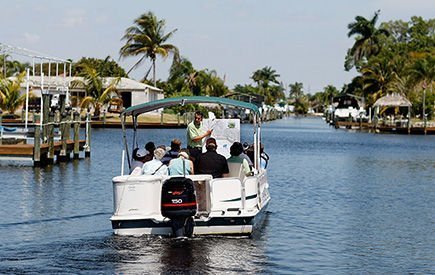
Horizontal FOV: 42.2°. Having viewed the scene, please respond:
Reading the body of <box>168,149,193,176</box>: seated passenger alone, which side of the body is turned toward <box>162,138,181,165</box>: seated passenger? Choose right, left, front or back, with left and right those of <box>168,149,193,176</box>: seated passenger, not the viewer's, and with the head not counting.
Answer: front

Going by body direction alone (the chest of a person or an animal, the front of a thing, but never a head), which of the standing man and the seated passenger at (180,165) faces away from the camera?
the seated passenger

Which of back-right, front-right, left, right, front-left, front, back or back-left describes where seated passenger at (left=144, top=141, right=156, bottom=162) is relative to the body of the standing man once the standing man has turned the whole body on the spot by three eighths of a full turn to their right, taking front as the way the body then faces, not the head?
front-left

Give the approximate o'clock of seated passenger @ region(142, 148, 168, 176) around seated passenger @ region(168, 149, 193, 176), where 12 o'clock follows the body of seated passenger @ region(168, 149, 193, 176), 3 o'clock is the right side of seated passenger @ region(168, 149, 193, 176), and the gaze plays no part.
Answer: seated passenger @ region(142, 148, 168, 176) is roughly at 9 o'clock from seated passenger @ region(168, 149, 193, 176).

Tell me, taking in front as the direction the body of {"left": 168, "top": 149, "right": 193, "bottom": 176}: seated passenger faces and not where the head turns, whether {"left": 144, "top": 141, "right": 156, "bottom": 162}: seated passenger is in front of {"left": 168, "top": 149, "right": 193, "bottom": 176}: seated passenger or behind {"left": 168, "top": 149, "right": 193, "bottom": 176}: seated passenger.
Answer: in front

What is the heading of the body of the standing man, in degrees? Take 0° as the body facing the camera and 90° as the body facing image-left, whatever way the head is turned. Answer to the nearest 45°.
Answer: approximately 315°

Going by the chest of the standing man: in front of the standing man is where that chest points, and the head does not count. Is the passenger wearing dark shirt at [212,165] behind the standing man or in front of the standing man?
in front

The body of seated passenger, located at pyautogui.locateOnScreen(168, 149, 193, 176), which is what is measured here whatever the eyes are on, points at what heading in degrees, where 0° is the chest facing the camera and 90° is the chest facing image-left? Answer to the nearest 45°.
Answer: approximately 180°

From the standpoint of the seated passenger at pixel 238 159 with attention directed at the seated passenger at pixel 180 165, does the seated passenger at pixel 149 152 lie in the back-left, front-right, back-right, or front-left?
front-right

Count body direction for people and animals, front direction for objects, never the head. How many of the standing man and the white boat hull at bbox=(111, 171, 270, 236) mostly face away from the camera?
1

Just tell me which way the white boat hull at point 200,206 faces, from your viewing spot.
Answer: facing away from the viewer
